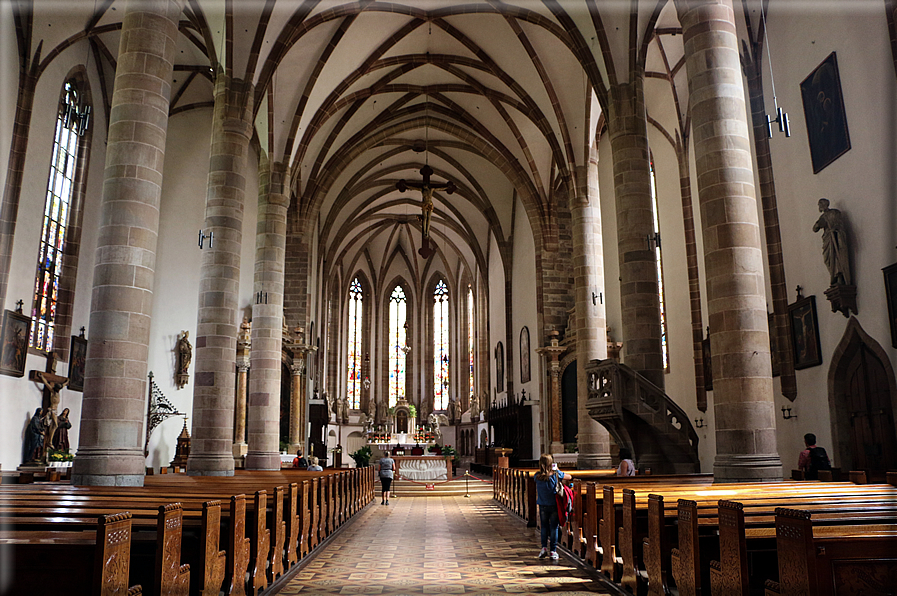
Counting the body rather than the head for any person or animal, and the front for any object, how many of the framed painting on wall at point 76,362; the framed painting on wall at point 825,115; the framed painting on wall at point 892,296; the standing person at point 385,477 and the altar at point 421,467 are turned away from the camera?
1

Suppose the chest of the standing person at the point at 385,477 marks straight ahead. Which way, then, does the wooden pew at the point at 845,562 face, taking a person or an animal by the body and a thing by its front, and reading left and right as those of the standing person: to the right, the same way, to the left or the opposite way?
the same way

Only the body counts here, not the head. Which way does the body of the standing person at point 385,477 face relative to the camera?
away from the camera

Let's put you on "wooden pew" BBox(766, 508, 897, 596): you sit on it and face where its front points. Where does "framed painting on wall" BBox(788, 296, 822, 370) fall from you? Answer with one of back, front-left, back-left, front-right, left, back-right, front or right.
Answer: front-right

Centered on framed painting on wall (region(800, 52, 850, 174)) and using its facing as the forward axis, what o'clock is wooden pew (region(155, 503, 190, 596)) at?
The wooden pew is roughly at 11 o'clock from the framed painting on wall.

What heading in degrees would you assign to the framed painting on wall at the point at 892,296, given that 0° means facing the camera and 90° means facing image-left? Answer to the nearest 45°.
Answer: approximately 45°

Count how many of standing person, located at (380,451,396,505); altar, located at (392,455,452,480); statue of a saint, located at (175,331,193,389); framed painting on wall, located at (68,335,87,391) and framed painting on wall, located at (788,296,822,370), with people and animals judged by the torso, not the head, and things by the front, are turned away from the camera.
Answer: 1

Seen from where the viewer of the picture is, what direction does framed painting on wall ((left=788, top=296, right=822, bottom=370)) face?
facing the viewer and to the left of the viewer

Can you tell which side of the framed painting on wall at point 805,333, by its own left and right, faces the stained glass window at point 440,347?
right

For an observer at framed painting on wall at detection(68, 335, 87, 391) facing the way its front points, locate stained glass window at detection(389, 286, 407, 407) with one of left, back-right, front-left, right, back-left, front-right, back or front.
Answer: left

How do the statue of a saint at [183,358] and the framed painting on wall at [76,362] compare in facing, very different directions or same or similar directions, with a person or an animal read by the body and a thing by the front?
same or similar directions

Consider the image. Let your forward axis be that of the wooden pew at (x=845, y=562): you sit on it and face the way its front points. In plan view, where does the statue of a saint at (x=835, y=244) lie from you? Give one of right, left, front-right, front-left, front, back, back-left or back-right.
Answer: front-right

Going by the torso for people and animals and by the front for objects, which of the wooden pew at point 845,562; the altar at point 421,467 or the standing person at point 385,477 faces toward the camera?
the altar

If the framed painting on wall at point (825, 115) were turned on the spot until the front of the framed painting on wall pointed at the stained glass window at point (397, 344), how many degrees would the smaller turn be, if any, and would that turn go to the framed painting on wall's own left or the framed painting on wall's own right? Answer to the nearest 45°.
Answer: approximately 90° to the framed painting on wall's own right

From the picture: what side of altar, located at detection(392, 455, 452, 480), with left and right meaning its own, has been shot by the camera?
front

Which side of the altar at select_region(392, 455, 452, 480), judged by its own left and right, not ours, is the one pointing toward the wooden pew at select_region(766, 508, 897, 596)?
front

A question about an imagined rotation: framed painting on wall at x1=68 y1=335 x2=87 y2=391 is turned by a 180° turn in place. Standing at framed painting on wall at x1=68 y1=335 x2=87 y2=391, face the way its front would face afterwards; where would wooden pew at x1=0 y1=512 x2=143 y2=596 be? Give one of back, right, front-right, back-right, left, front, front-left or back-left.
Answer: back-left

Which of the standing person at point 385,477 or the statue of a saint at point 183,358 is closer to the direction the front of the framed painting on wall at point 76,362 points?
the standing person

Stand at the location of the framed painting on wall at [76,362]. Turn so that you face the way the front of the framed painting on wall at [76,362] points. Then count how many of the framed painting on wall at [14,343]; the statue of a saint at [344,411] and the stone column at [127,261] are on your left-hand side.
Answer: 1
